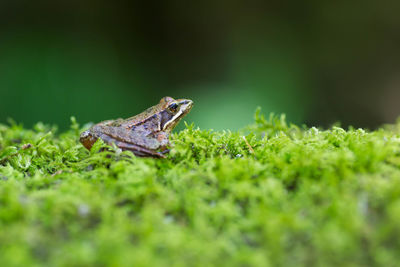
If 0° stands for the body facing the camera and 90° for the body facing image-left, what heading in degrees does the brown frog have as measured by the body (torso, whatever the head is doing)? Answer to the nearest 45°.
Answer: approximately 270°
